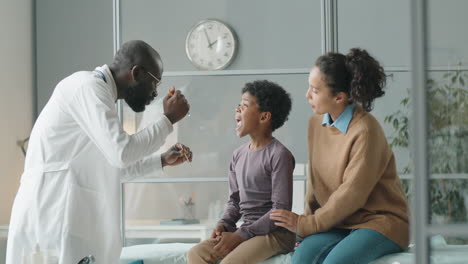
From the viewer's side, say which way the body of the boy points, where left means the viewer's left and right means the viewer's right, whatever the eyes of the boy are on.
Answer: facing the viewer and to the left of the viewer

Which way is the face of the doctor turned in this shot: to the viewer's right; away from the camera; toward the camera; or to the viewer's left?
to the viewer's right

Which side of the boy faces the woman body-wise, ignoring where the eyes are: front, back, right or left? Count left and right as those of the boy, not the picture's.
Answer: back

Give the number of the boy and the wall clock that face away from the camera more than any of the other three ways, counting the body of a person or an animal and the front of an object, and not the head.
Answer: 0

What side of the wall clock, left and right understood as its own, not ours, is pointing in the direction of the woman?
front

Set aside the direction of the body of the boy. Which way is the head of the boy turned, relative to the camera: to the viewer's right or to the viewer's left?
to the viewer's left

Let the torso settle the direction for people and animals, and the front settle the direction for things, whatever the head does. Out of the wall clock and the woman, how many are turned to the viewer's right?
0

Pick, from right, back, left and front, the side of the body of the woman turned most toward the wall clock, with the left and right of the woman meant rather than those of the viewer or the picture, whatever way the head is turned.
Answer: right

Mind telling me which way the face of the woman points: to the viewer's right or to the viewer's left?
to the viewer's left

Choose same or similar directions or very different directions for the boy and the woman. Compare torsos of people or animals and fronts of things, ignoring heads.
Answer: same or similar directions

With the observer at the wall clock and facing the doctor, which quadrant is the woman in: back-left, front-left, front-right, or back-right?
front-left

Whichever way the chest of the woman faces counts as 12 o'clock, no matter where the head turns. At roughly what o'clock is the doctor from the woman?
The doctor is roughly at 1 o'clock from the woman.

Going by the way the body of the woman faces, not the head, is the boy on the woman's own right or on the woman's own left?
on the woman's own right

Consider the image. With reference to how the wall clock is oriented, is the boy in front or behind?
in front

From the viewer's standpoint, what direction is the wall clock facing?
toward the camera
